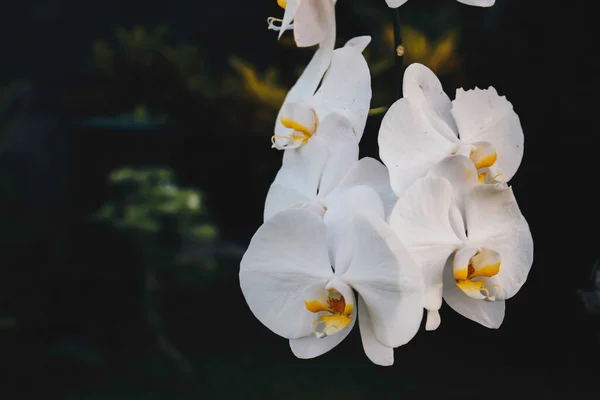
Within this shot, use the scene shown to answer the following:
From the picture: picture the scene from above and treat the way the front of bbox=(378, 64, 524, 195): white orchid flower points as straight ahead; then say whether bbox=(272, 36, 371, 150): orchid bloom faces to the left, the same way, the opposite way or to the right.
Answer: to the right

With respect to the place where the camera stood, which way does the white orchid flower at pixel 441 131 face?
facing the viewer and to the right of the viewer

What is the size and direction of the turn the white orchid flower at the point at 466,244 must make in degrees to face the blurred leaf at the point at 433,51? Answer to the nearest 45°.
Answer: approximately 180°

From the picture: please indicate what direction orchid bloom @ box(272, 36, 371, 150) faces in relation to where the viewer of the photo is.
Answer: facing the viewer and to the left of the viewer

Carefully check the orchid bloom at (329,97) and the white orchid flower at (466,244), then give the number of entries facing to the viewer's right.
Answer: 0

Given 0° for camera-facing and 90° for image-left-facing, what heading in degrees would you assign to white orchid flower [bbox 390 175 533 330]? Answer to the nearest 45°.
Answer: approximately 0°

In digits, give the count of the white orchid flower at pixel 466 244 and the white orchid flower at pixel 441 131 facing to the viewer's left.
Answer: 0

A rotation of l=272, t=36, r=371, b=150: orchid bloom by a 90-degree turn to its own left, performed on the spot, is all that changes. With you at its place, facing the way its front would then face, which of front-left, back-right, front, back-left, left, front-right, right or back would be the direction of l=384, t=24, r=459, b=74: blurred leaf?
back-left
